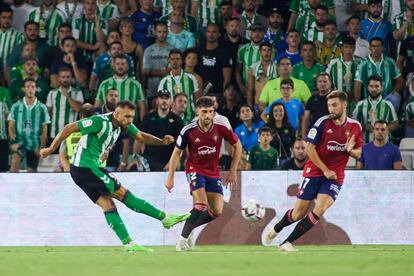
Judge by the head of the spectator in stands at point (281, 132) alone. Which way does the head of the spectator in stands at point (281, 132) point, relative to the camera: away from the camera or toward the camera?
toward the camera

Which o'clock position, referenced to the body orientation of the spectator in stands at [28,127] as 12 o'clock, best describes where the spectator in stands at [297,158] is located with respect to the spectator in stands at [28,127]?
the spectator in stands at [297,158] is roughly at 10 o'clock from the spectator in stands at [28,127].

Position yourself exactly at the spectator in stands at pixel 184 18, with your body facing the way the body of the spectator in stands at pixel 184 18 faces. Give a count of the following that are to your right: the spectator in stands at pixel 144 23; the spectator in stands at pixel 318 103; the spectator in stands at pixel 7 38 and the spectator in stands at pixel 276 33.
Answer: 2

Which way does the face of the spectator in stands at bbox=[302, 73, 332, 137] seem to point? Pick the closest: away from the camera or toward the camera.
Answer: toward the camera

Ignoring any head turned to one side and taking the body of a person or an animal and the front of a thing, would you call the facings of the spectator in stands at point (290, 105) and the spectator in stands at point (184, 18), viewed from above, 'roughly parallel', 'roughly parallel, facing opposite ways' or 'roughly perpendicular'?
roughly parallel

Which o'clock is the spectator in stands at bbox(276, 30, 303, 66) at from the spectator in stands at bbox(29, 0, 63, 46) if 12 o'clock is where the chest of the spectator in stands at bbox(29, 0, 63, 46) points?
the spectator in stands at bbox(276, 30, 303, 66) is roughly at 10 o'clock from the spectator in stands at bbox(29, 0, 63, 46).

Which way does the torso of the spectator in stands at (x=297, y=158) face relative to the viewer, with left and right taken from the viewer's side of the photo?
facing the viewer

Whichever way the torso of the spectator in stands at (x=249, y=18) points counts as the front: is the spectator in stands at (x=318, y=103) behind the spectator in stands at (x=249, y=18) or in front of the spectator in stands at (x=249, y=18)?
in front

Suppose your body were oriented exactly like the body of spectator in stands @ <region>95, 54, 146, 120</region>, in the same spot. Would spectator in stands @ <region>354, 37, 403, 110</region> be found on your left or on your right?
on your left

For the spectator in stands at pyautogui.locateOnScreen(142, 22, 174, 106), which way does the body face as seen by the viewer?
toward the camera

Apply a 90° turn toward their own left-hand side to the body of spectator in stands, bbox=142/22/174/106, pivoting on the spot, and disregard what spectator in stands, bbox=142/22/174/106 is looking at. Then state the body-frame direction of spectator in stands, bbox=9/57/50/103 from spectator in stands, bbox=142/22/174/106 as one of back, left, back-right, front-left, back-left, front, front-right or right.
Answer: back
